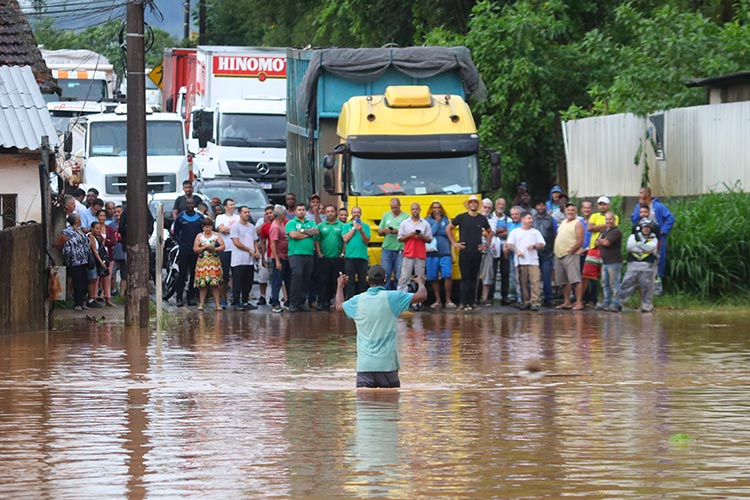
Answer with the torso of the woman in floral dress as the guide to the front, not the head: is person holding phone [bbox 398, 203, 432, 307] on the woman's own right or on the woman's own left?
on the woman's own left

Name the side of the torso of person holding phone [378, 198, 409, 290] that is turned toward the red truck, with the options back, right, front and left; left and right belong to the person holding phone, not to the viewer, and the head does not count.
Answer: back

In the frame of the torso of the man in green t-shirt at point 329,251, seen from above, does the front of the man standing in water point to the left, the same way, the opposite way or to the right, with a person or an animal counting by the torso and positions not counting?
the opposite way

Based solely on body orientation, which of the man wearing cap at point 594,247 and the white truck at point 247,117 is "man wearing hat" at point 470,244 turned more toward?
the man wearing cap

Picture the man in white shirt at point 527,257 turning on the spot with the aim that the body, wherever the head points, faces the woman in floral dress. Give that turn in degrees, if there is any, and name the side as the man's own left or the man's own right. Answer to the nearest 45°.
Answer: approximately 90° to the man's own right

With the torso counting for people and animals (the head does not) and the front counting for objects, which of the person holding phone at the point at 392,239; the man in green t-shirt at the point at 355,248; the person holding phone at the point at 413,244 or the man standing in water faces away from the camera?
the man standing in water

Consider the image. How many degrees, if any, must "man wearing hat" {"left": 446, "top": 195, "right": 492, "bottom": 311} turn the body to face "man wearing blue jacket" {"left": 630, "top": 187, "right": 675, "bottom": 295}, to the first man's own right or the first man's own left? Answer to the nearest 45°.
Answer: approximately 90° to the first man's own left

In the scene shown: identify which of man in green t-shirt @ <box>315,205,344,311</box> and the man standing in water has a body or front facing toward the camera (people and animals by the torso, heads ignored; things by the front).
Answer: the man in green t-shirt

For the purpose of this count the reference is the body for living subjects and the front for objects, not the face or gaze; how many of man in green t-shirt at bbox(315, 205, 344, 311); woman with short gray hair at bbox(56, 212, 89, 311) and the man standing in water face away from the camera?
1

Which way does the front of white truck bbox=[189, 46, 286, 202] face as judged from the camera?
facing the viewer

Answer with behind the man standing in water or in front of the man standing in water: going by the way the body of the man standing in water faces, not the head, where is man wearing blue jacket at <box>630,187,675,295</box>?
in front

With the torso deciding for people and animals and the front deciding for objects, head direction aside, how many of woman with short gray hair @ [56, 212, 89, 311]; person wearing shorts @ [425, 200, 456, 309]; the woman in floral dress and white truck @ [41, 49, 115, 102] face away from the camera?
0

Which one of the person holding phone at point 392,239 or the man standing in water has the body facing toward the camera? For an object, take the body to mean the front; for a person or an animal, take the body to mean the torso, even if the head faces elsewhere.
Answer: the person holding phone

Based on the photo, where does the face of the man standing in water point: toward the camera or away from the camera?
away from the camera

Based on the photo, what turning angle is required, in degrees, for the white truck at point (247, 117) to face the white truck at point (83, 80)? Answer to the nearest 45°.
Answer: approximately 135° to its right

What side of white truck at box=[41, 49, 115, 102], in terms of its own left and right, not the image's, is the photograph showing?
front

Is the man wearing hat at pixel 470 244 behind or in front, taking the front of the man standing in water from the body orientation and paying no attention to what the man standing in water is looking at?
in front

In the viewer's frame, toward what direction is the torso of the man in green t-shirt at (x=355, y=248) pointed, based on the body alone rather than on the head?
toward the camera

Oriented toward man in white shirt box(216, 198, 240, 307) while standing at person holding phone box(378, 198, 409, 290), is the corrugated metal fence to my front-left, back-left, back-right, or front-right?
back-right

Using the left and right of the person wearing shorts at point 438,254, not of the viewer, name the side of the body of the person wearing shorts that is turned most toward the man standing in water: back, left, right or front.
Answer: front

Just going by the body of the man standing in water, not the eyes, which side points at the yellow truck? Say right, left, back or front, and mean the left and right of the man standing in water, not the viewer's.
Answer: front
